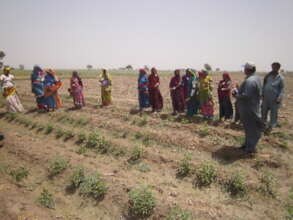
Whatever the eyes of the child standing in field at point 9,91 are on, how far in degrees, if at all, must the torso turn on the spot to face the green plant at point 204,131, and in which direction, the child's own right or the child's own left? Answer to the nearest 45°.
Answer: approximately 45° to the child's own left

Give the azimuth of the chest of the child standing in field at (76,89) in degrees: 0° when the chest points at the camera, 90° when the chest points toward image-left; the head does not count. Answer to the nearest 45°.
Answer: approximately 0°

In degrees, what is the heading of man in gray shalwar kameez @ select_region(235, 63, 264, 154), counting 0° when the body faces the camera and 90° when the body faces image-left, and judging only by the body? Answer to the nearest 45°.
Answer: approximately 90°

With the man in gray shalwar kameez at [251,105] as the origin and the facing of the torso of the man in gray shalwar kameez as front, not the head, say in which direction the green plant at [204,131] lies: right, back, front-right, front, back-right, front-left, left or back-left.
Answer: front-right

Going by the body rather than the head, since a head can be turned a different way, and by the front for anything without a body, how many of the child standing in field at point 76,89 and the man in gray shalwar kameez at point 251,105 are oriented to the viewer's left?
1

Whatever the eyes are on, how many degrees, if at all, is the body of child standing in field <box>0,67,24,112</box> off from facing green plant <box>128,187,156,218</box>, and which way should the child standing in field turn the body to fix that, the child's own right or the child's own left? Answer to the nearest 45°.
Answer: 0° — they already face it

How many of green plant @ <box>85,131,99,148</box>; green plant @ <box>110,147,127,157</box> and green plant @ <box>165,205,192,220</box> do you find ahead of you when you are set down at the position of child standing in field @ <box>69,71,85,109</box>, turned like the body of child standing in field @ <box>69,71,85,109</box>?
3
